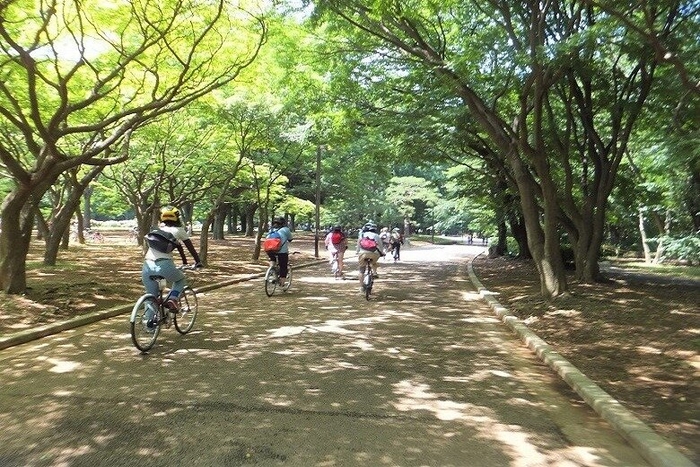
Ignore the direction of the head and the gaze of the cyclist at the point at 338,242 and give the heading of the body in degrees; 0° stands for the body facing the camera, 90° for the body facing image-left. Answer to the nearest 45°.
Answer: approximately 180°

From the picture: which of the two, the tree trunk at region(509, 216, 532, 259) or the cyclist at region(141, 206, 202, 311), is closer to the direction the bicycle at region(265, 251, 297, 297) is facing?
the tree trunk

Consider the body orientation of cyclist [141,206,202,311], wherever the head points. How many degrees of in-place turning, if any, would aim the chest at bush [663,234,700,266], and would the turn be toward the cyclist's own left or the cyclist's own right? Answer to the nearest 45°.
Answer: approximately 45° to the cyclist's own right

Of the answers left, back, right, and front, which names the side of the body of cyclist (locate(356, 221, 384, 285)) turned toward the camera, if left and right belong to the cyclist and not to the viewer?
back

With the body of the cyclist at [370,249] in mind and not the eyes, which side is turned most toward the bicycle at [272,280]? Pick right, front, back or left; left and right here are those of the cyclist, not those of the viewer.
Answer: left

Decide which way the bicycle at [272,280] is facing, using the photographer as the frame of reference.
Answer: facing away from the viewer and to the right of the viewer

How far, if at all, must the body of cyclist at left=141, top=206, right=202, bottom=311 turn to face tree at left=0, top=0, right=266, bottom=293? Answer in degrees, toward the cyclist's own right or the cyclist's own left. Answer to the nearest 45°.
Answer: approximately 45° to the cyclist's own left

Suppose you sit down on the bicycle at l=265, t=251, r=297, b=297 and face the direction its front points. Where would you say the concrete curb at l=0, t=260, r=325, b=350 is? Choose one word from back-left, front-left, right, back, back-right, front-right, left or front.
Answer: back

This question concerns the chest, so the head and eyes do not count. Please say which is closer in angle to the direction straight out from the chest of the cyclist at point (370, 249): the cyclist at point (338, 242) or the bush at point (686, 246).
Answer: the cyclist

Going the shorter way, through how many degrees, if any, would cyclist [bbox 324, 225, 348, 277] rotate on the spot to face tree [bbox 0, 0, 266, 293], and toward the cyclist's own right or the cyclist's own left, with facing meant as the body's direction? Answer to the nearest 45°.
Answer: approximately 135° to the cyclist's own left

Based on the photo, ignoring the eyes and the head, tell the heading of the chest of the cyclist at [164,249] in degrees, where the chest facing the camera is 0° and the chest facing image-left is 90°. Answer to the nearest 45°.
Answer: approximately 225°

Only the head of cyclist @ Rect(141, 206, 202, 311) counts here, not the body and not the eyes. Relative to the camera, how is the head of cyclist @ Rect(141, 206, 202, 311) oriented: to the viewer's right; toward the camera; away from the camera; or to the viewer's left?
away from the camera

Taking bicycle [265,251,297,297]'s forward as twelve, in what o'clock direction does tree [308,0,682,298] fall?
The tree is roughly at 2 o'clock from the bicycle.

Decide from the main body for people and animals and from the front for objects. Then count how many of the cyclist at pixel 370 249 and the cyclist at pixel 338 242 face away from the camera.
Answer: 2

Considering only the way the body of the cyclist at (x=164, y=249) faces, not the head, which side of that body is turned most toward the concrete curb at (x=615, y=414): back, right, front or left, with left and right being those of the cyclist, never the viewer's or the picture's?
right
